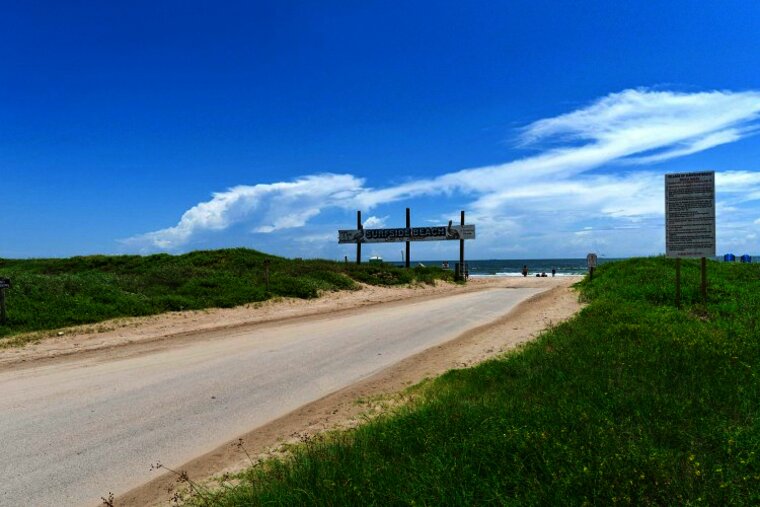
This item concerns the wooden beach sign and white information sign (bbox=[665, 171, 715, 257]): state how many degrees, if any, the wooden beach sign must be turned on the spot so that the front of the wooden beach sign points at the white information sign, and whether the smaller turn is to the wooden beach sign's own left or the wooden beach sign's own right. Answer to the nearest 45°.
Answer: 0° — it already faces it

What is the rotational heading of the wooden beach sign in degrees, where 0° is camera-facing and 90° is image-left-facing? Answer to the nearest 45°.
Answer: approximately 0°

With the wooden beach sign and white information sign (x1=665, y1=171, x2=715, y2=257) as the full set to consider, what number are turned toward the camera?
2

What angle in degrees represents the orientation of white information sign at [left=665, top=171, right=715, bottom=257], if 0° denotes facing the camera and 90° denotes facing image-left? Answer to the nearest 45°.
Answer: approximately 0°

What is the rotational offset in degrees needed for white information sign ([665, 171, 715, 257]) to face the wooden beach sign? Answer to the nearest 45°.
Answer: approximately 135° to its right
